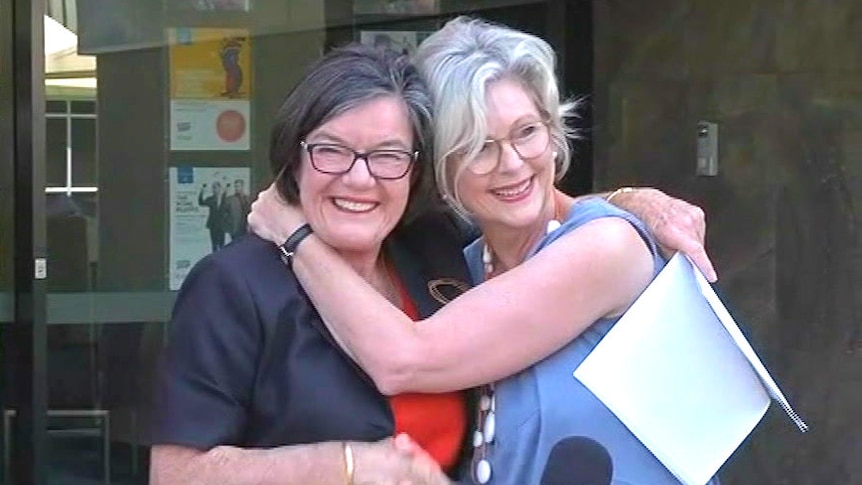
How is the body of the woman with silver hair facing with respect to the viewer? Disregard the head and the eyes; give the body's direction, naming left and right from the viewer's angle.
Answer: facing the viewer and to the left of the viewer

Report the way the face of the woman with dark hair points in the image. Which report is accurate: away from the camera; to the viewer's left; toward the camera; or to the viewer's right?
toward the camera

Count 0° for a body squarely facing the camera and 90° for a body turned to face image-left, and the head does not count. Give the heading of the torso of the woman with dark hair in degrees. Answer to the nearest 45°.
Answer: approximately 315°

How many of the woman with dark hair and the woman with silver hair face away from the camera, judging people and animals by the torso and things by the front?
0
